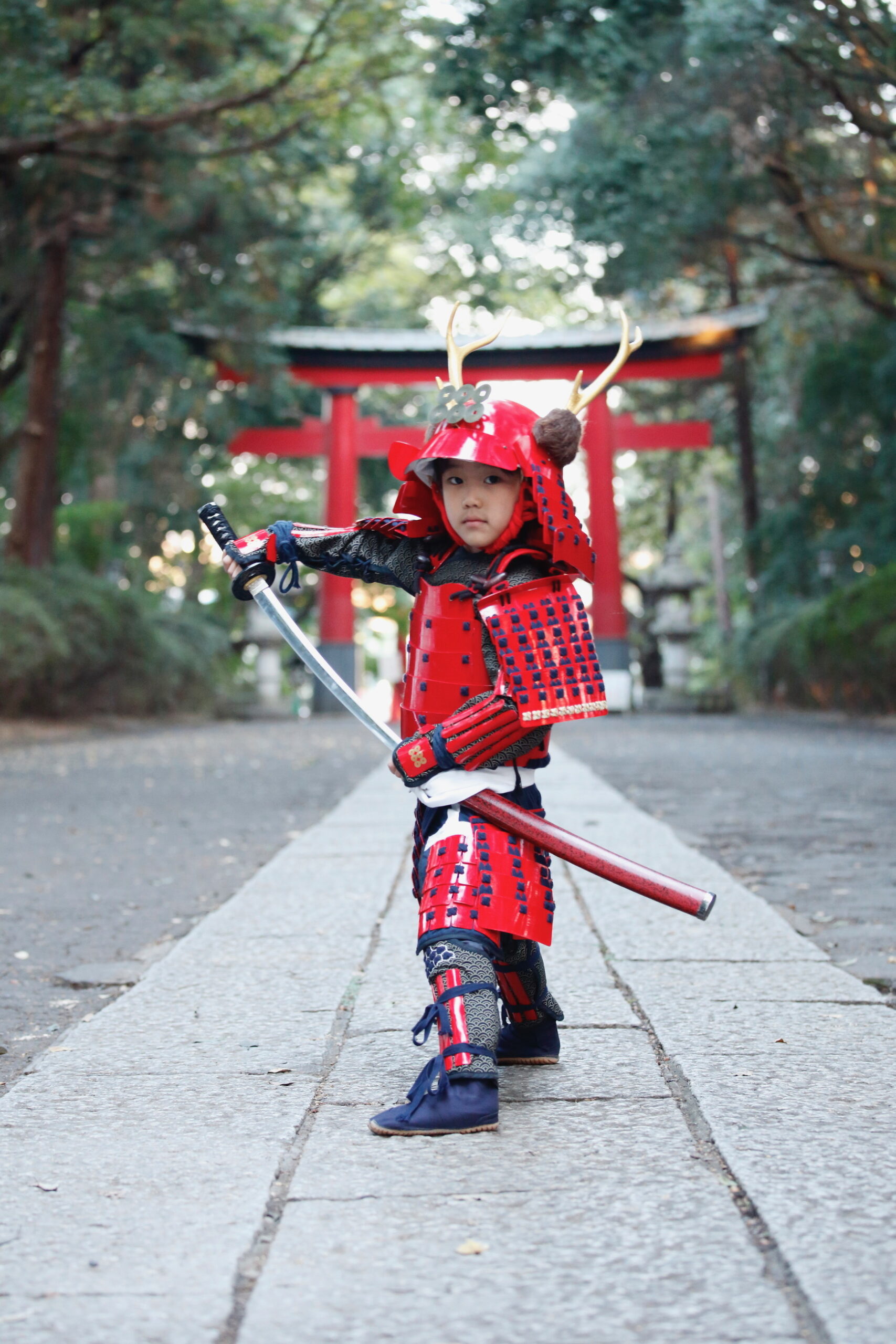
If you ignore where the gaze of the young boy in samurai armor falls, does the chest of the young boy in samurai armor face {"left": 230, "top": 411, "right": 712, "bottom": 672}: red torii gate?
no

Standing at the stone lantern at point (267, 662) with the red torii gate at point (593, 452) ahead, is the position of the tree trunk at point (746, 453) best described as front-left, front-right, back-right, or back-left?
front-left

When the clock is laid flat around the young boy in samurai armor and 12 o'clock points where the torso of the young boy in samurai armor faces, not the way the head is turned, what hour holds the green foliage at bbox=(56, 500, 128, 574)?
The green foliage is roughly at 4 o'clock from the young boy in samurai armor.

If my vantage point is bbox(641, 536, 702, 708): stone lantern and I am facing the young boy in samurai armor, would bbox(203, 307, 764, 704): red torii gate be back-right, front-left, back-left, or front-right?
front-right

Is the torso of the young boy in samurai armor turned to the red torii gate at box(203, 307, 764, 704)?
no

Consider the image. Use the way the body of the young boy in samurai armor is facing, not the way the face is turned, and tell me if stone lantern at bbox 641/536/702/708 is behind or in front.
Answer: behind

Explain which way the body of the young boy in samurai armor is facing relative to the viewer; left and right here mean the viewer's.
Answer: facing the viewer and to the left of the viewer

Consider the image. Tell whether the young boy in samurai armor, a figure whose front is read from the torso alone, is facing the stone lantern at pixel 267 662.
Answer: no

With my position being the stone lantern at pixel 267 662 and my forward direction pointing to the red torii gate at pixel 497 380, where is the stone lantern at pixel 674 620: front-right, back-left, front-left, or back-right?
front-left

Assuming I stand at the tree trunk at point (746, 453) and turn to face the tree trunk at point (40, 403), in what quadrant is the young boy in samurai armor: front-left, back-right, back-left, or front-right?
front-left
